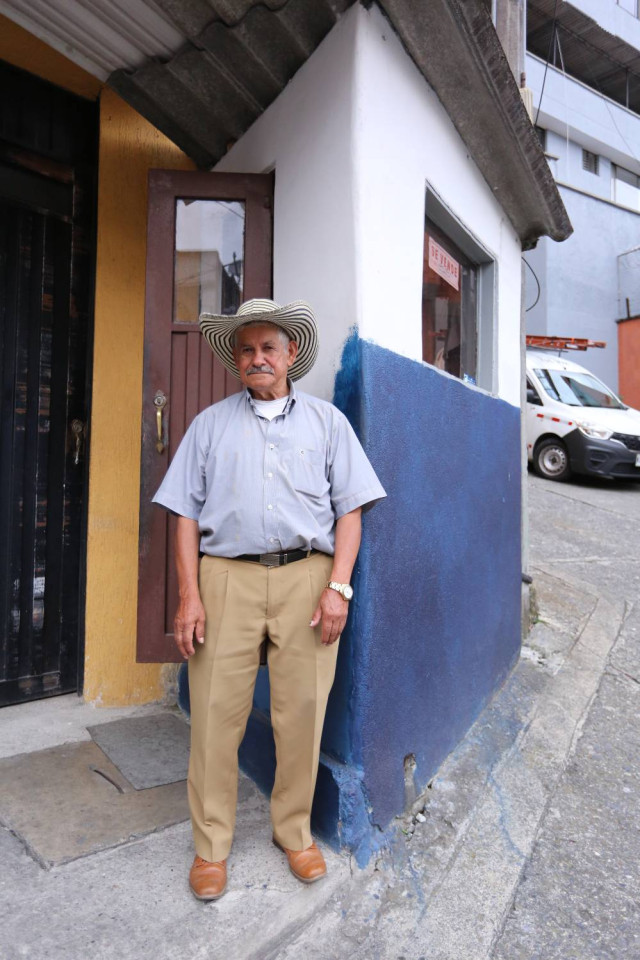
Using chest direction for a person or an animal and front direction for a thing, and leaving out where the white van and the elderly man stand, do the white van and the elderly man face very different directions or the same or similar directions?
same or similar directions

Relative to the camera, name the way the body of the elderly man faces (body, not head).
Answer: toward the camera

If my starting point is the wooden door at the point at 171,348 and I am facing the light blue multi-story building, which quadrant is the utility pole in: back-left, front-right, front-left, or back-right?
front-right

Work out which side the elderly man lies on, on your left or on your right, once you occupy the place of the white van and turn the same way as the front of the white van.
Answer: on your right

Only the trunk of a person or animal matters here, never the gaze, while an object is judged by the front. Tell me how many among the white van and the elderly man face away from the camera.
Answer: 0

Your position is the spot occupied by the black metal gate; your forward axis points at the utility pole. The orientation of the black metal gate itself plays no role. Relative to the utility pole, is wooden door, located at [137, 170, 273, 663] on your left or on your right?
right

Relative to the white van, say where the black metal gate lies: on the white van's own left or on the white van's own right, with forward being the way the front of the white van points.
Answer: on the white van's own right

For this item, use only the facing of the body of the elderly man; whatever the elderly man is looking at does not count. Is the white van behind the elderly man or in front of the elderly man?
behind

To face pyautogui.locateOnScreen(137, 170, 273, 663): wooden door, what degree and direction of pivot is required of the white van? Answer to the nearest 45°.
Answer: approximately 45° to its right

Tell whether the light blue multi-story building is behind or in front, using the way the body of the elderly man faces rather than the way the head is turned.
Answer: behind

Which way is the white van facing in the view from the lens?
facing the viewer and to the right of the viewer

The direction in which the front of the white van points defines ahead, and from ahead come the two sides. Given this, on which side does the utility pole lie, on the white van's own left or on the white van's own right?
on the white van's own right
